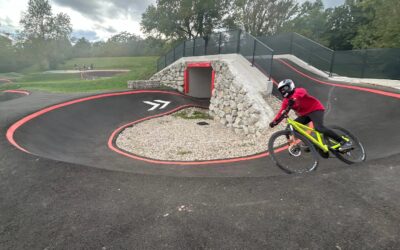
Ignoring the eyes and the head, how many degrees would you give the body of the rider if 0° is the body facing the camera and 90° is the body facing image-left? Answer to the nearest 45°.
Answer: approximately 45°

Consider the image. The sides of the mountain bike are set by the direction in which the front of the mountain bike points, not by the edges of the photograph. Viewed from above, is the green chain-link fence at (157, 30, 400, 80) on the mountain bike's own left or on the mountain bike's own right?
on the mountain bike's own right

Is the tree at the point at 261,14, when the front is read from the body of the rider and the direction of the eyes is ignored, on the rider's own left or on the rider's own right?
on the rider's own right

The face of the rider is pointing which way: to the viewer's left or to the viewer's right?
to the viewer's left

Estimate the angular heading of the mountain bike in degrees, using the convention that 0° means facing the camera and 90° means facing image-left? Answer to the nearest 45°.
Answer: approximately 45°

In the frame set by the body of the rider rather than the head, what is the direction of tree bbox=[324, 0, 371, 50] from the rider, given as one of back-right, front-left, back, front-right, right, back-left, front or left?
back-right

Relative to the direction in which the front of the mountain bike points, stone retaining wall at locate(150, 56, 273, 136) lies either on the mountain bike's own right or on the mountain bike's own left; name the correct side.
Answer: on the mountain bike's own right
